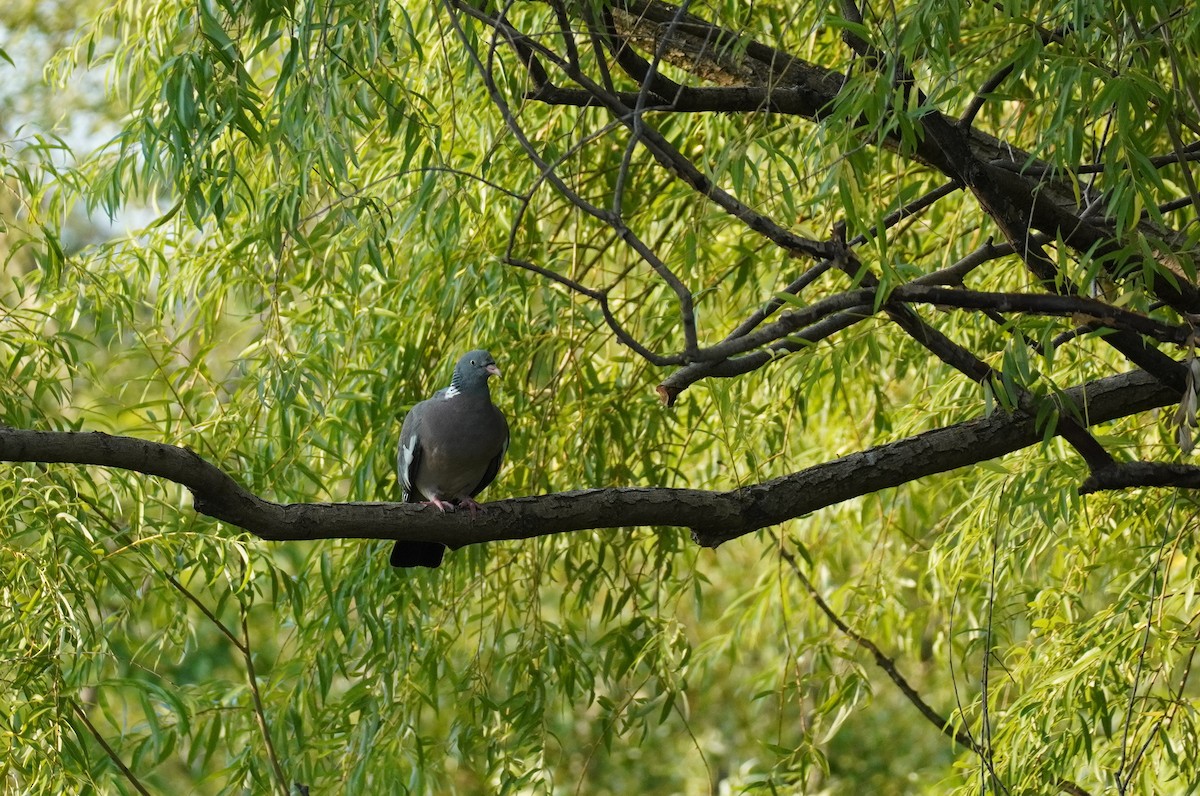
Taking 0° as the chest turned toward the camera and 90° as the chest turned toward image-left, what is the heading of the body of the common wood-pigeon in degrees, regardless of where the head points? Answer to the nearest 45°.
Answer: approximately 315°
